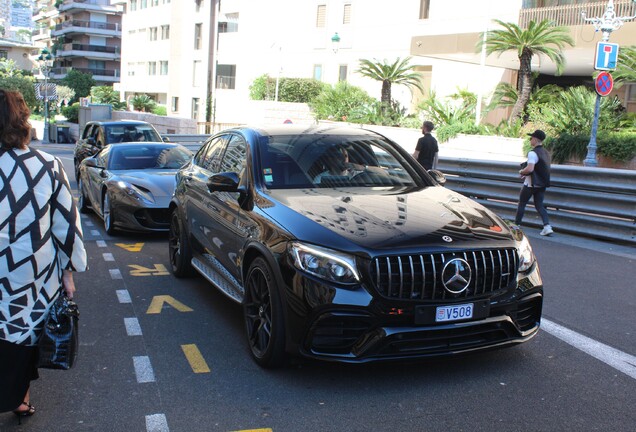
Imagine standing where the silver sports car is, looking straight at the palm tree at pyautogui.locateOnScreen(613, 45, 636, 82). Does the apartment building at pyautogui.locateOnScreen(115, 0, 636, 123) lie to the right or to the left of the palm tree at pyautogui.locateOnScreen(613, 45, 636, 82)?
left

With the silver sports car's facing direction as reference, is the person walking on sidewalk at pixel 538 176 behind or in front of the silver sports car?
in front

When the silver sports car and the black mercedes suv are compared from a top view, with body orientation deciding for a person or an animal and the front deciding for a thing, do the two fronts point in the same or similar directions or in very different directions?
same or similar directions

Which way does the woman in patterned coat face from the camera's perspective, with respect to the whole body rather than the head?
away from the camera

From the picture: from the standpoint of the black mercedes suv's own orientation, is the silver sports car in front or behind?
behind

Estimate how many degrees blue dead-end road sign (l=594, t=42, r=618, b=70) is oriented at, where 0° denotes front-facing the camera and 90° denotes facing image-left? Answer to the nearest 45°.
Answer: approximately 0°

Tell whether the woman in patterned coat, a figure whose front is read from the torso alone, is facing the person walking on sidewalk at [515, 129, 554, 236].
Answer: no

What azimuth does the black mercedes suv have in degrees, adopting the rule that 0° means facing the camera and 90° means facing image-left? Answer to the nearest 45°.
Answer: approximately 315°

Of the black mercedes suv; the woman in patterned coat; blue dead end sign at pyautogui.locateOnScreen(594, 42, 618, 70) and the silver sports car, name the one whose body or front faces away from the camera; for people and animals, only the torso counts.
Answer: the woman in patterned coat

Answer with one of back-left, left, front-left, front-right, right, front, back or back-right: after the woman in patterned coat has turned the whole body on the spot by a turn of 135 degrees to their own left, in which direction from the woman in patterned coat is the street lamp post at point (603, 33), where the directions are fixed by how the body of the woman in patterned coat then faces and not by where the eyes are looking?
back

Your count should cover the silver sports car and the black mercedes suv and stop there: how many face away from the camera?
0

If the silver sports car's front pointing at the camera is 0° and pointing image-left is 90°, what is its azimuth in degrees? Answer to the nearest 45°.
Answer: approximately 315°

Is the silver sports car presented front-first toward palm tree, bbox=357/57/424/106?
no

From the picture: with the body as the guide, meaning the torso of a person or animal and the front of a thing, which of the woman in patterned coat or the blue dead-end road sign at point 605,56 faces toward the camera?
the blue dead-end road sign

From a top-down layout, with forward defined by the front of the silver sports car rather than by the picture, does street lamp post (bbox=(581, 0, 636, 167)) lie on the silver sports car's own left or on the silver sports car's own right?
on the silver sports car's own left
